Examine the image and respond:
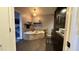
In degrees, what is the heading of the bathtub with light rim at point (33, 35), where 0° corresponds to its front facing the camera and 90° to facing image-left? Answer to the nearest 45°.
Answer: approximately 0°

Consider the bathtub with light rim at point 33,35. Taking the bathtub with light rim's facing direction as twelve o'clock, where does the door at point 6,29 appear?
The door is roughly at 12 o'clock from the bathtub with light rim.
